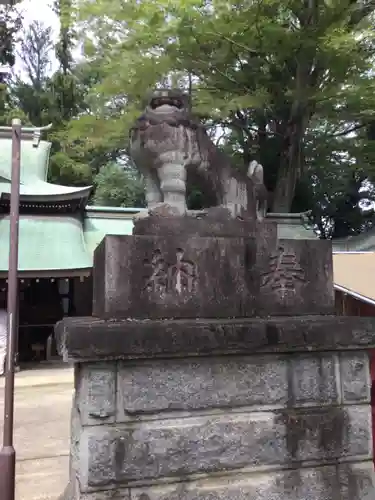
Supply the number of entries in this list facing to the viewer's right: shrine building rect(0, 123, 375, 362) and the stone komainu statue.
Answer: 0

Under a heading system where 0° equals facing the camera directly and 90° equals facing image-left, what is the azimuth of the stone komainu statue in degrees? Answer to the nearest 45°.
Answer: approximately 45°

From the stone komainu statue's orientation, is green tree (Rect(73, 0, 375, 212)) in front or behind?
behind

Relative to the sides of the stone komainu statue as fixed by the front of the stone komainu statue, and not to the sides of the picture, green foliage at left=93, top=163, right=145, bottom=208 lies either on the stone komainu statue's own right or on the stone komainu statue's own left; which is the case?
on the stone komainu statue's own right

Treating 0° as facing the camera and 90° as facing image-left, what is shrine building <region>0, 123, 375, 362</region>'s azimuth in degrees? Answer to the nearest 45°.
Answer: approximately 0°

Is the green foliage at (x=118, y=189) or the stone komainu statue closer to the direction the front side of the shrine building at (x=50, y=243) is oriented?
the stone komainu statue

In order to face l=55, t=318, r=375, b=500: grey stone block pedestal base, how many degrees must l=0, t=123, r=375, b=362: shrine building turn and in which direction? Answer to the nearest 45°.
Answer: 0° — it already faces it

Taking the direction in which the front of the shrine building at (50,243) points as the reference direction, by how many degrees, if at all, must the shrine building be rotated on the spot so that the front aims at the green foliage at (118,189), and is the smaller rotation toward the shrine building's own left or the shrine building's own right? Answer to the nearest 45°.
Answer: approximately 180°

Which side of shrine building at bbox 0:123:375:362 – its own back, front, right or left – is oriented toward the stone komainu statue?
front
